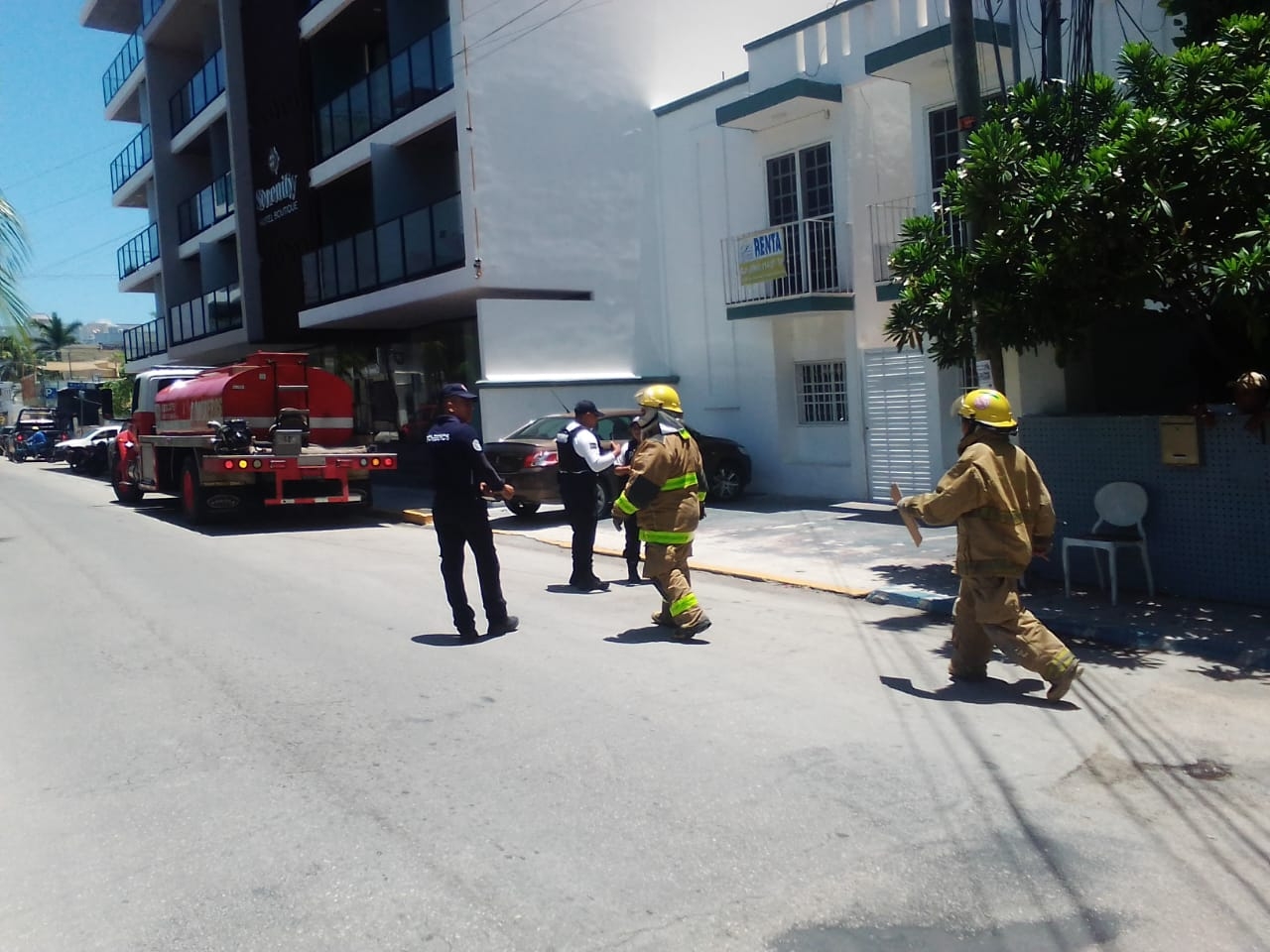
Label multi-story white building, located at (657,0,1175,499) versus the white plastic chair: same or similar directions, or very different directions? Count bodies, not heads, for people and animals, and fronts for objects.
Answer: same or similar directions

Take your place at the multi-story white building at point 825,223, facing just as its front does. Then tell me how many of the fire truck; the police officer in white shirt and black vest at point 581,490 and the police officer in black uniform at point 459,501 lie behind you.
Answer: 0

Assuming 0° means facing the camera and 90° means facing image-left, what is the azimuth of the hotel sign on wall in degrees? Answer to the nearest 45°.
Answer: approximately 45°

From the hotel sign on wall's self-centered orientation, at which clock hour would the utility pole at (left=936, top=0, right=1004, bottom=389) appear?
The utility pole is roughly at 10 o'clock from the hotel sign on wall.

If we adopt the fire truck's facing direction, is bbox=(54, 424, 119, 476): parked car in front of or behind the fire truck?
in front

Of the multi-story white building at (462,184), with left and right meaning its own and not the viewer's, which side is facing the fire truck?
front

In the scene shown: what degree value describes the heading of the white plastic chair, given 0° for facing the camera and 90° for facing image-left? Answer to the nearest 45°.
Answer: approximately 45°

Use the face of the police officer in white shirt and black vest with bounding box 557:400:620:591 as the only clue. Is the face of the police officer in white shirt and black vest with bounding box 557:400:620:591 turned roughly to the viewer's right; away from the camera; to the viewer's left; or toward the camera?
to the viewer's right

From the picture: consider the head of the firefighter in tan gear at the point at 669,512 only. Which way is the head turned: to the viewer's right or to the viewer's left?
to the viewer's left

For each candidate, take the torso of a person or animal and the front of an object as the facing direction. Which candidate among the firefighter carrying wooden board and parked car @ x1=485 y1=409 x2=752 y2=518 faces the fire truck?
the firefighter carrying wooden board

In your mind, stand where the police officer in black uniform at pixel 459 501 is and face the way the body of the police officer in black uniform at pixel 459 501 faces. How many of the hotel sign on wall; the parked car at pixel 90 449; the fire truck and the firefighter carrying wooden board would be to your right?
1

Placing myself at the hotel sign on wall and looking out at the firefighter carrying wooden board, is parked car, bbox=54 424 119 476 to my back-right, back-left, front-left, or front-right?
back-right
